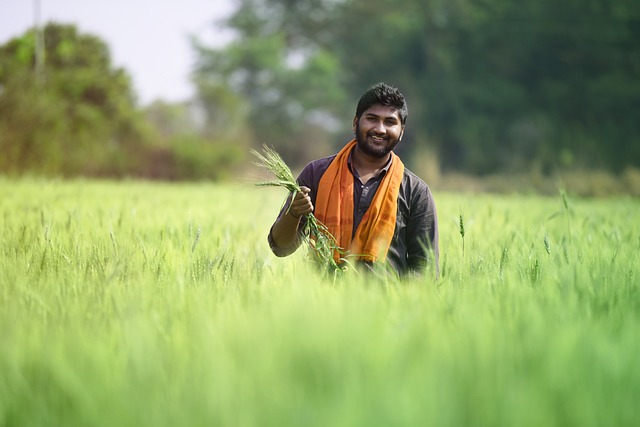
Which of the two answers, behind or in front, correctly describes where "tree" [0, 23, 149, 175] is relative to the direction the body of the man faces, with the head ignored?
behind

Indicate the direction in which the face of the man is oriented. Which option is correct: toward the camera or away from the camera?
toward the camera

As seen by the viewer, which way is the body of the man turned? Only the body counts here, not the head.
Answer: toward the camera

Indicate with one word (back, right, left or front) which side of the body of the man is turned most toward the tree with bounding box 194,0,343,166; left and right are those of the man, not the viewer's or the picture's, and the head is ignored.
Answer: back
